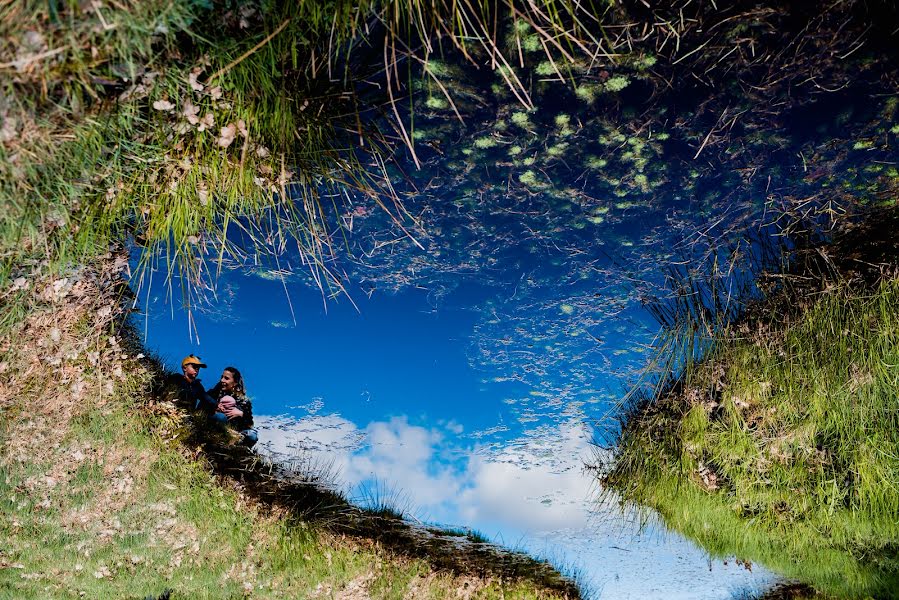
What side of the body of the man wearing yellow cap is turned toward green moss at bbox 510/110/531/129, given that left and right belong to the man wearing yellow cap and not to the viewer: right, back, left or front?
front

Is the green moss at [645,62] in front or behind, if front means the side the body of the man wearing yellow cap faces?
in front

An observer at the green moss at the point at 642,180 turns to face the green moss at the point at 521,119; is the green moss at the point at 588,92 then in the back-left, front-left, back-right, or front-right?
front-right

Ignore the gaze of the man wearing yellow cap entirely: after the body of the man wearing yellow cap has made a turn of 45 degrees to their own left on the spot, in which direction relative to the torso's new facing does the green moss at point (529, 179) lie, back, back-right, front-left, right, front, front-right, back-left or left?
front-right

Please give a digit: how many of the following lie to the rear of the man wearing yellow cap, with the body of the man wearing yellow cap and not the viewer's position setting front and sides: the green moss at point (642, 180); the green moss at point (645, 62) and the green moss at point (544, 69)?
0

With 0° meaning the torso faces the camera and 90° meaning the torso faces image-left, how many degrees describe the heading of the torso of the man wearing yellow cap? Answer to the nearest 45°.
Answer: approximately 315°
